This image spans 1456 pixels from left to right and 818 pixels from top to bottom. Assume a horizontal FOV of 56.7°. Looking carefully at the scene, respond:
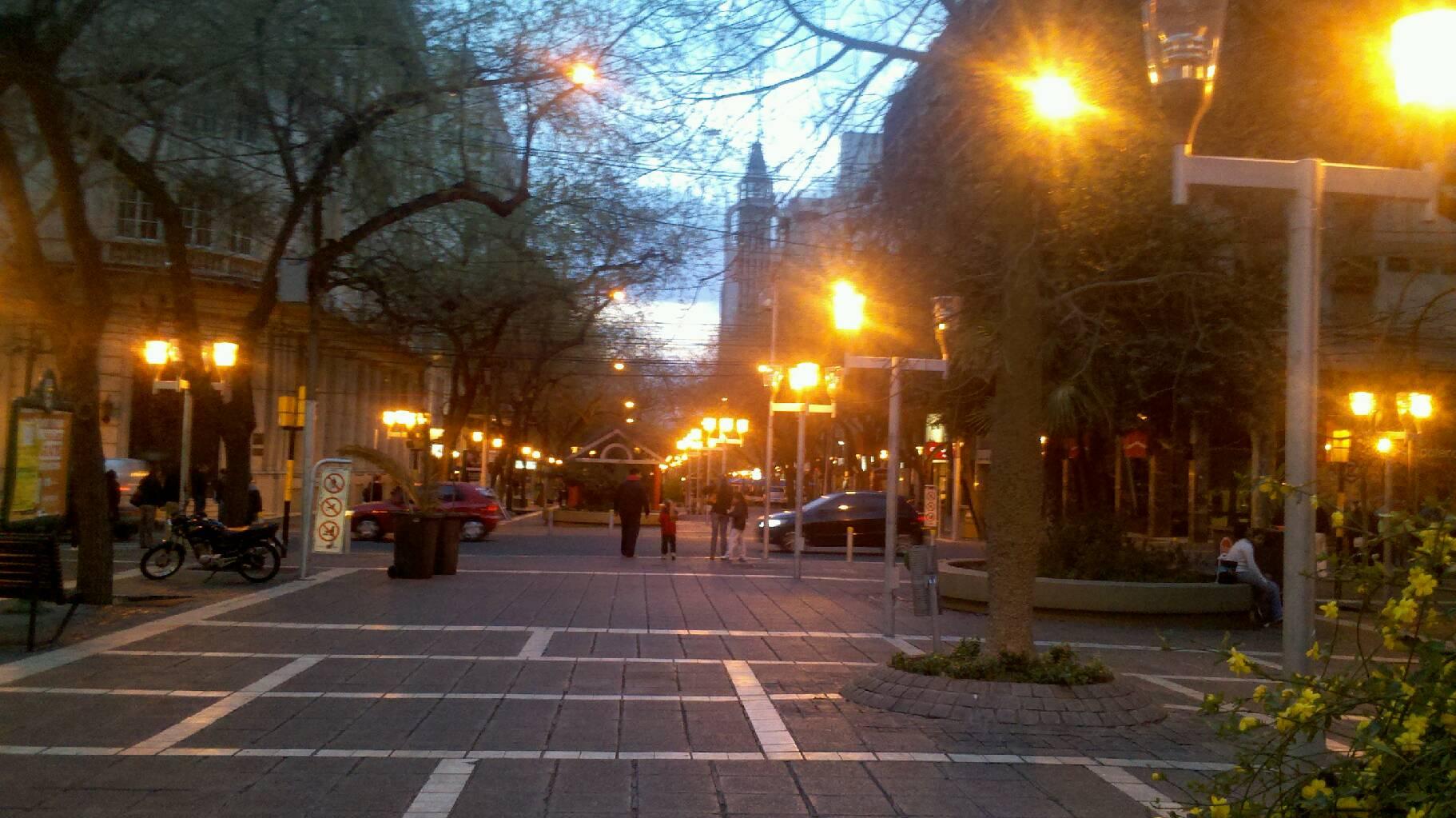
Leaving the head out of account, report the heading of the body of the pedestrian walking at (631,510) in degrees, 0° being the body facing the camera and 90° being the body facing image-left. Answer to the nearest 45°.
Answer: approximately 180°

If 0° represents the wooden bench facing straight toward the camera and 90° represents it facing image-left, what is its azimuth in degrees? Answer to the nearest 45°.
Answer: approximately 225°

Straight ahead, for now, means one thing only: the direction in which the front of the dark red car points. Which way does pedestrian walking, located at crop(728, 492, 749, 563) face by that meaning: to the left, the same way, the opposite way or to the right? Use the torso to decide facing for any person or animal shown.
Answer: to the right

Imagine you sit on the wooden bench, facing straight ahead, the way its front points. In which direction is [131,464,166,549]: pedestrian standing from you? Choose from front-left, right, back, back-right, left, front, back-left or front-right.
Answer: front-left

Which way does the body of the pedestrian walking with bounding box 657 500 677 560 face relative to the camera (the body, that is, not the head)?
away from the camera

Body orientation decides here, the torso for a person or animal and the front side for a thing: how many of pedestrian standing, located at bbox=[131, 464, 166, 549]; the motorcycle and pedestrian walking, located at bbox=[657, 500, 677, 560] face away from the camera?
2

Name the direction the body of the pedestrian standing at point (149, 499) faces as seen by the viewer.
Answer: away from the camera
